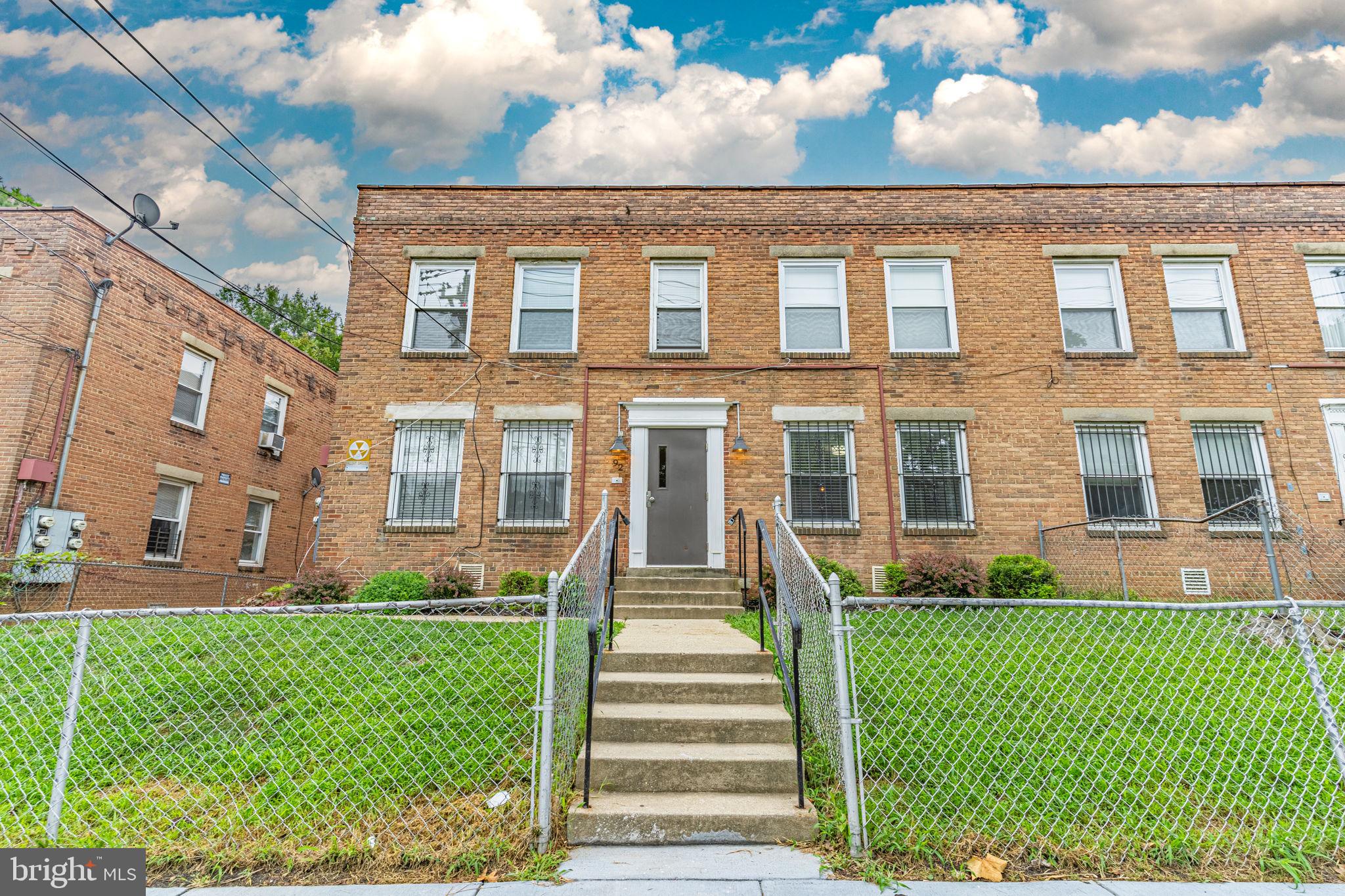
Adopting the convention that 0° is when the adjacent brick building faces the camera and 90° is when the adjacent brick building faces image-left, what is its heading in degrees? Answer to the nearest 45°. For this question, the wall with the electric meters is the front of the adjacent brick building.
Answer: approximately 315°

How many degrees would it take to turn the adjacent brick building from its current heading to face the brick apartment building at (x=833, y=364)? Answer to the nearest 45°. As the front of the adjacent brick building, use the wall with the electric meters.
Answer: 0° — it already faces it

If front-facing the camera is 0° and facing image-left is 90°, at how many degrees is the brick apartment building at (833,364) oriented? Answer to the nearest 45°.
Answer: approximately 0°

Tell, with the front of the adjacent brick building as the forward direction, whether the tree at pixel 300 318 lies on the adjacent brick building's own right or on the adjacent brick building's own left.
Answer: on the adjacent brick building's own left

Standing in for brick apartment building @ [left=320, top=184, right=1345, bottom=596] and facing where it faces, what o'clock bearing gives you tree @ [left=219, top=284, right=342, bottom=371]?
The tree is roughly at 4 o'clock from the brick apartment building.

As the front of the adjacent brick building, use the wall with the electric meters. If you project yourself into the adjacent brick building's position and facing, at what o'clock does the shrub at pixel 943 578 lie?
The shrub is roughly at 12 o'clock from the adjacent brick building.

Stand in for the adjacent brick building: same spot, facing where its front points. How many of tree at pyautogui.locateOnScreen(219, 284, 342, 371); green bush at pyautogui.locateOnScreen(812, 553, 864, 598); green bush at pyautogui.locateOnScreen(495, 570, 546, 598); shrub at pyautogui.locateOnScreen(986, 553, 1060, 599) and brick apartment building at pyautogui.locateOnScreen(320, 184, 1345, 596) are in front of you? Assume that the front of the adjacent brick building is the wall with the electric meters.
4

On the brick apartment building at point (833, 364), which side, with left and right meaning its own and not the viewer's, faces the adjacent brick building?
right

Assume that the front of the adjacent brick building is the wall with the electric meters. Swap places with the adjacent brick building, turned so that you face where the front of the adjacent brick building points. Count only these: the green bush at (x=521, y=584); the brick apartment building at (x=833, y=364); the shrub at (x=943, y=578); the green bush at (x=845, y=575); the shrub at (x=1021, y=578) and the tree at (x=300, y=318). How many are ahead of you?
5

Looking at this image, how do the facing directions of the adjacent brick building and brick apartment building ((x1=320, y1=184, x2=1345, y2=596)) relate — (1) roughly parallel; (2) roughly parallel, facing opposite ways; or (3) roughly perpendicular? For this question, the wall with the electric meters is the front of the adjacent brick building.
roughly perpendicular
